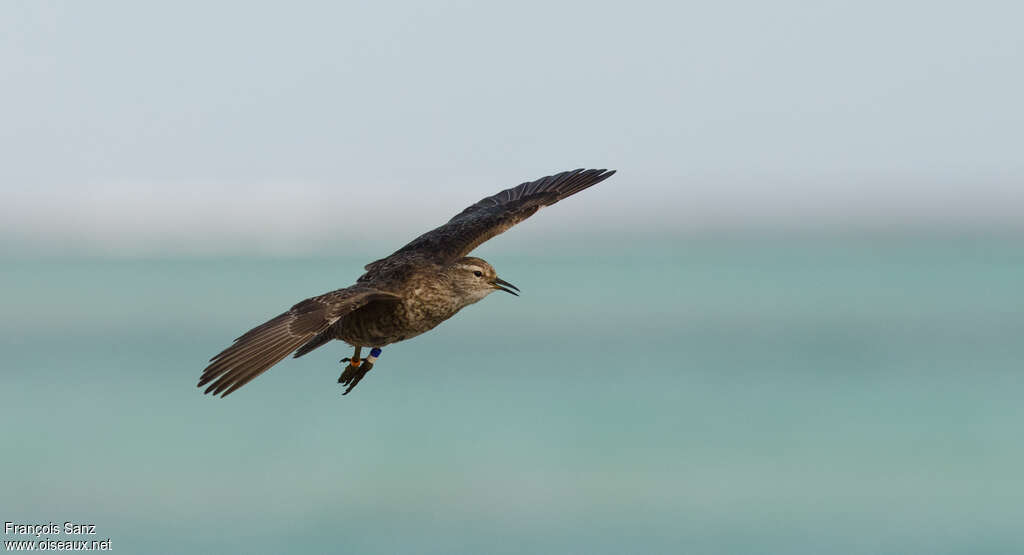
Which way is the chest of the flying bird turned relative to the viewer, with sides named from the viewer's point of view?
facing the viewer and to the right of the viewer
